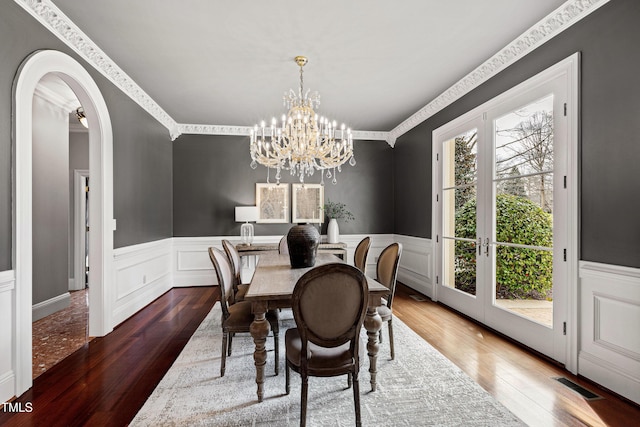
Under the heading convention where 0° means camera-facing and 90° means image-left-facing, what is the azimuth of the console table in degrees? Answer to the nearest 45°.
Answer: approximately 0°

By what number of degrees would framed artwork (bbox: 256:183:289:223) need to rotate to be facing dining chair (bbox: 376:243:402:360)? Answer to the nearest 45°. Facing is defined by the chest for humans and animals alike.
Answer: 0° — it already faces it

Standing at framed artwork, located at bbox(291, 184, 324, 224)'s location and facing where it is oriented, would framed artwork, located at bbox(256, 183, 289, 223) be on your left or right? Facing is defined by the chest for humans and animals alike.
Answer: on your right

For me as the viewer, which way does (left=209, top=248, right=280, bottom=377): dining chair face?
facing to the right of the viewer

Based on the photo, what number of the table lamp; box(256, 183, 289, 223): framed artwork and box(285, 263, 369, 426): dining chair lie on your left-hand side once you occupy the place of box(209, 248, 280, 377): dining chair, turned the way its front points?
2

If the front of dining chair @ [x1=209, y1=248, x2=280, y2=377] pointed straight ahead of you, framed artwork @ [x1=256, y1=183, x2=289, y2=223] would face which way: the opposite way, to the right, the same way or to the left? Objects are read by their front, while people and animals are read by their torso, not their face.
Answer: to the right

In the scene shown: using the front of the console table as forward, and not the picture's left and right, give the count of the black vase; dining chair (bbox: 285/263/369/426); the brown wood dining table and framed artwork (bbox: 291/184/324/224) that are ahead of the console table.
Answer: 3

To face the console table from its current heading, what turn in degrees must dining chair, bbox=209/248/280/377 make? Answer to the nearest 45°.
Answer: approximately 90° to its left

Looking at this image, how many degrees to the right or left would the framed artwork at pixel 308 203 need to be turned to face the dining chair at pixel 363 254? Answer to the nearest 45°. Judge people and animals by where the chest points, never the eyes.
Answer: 0° — it already faces it

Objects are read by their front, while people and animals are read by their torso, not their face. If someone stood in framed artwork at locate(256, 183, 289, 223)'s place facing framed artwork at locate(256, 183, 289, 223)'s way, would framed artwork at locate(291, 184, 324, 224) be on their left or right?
on their left

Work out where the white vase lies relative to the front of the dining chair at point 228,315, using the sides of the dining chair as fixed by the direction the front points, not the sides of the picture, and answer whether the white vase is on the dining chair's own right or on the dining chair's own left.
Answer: on the dining chair's own left
